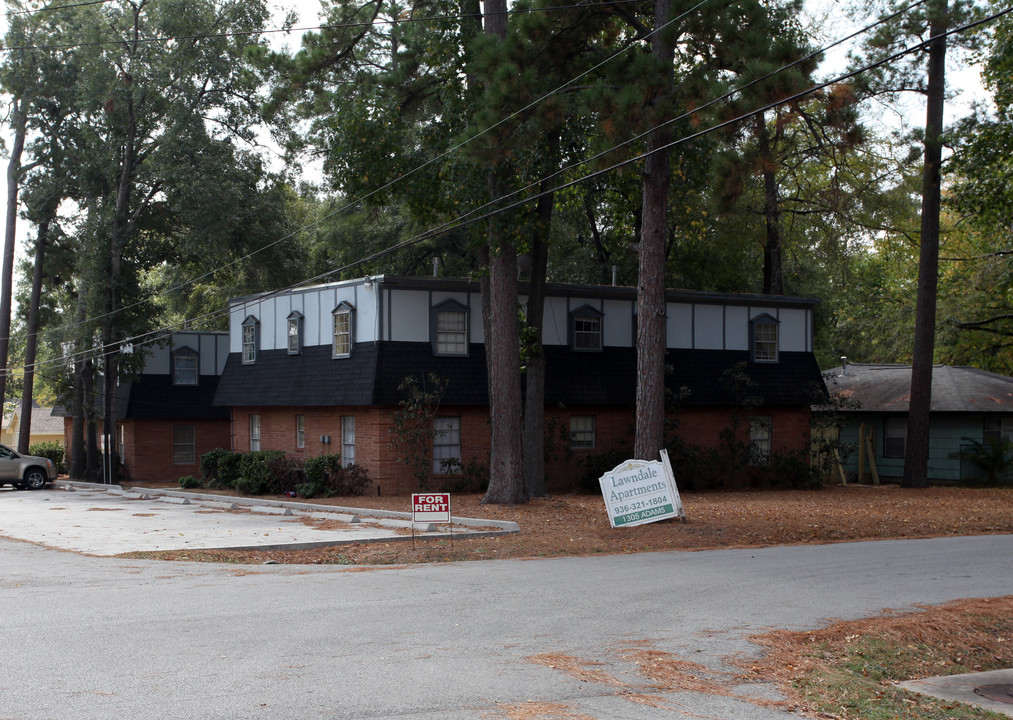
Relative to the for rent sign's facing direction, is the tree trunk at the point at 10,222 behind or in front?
behind

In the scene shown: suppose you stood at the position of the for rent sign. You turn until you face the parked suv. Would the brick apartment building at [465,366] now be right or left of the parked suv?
right

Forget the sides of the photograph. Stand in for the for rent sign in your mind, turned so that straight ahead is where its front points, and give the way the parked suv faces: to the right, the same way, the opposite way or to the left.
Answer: to the left

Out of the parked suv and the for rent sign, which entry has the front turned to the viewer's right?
the parked suv

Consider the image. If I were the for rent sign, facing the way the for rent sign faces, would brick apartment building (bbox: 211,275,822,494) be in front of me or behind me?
behind

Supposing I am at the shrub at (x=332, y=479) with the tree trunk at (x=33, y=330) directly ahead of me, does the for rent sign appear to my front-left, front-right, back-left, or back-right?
back-left

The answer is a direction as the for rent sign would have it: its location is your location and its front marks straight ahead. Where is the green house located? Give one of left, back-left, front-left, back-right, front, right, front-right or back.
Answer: back-left

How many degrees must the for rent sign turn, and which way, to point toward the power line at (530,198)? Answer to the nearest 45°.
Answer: approximately 180°

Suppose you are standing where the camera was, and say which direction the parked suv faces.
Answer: facing to the right of the viewer

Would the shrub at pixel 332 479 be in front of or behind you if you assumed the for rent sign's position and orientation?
behind
